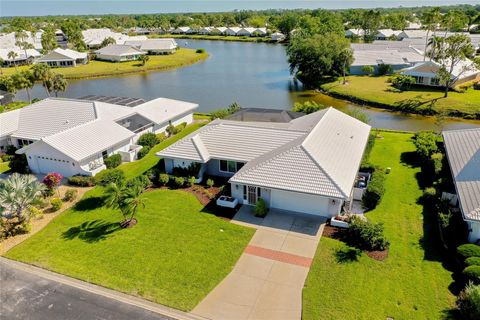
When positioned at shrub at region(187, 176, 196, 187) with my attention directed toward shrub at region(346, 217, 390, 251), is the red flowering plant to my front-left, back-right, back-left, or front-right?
back-right

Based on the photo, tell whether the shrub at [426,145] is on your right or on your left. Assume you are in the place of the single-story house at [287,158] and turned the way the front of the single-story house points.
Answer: on your left

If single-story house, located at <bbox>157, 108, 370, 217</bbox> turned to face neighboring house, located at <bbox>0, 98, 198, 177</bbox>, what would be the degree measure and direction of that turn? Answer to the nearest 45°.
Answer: approximately 135° to its right

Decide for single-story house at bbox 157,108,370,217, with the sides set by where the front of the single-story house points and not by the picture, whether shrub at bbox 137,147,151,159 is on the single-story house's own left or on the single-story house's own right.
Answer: on the single-story house's own right

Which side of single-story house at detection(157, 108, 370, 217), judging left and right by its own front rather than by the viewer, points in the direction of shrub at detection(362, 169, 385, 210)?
left

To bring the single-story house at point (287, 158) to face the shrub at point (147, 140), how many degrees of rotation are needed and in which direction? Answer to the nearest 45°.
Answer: approximately 135° to its right

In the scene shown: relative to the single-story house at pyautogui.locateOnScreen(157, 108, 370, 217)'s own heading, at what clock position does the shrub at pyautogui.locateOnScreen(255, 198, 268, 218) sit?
The shrub is roughly at 1 o'clock from the single-story house.

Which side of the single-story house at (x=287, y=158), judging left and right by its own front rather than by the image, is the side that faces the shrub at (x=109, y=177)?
right

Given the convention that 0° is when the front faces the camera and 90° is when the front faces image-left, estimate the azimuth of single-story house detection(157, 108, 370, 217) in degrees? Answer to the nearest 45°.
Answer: approximately 0°

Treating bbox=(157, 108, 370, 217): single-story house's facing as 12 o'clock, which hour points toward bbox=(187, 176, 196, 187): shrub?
The shrub is roughly at 3 o'clock from the single-story house.

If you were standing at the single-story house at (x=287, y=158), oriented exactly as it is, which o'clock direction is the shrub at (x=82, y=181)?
The shrub is roughly at 3 o'clock from the single-story house.

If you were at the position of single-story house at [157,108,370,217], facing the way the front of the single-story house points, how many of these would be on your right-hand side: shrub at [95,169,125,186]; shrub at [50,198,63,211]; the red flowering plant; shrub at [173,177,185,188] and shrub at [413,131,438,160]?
4
